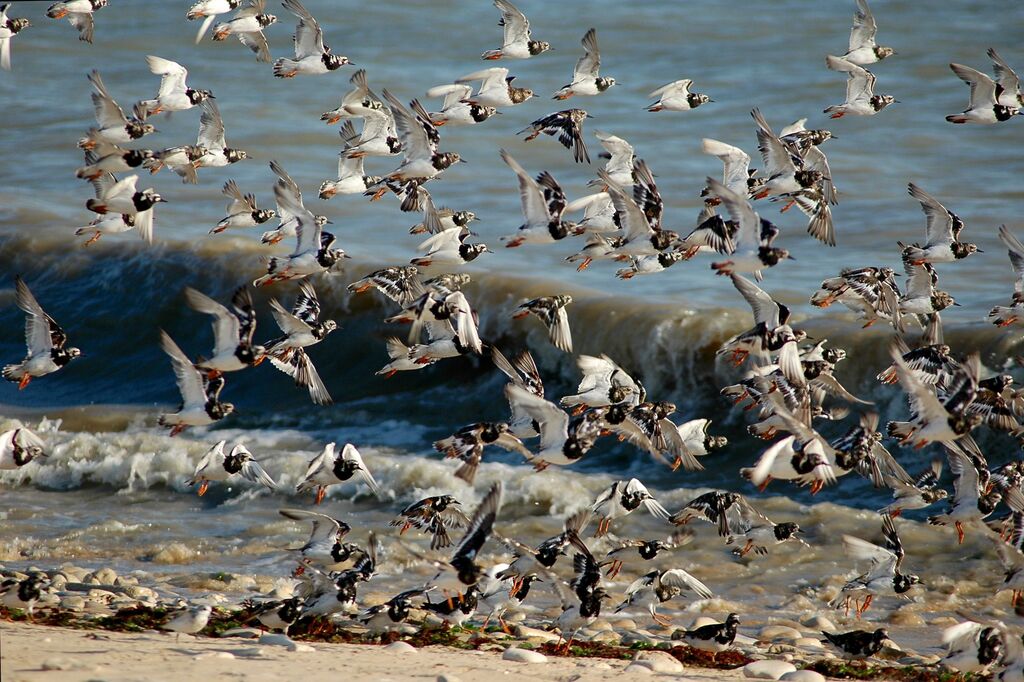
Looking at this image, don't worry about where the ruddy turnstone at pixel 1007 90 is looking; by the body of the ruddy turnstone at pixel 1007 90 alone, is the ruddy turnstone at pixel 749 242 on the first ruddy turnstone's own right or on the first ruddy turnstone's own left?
on the first ruddy turnstone's own right

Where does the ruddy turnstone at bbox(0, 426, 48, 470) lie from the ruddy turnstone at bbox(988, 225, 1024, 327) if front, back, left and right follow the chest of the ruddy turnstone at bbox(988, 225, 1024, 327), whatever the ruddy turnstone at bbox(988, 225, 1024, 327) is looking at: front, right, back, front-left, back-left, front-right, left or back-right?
back-right

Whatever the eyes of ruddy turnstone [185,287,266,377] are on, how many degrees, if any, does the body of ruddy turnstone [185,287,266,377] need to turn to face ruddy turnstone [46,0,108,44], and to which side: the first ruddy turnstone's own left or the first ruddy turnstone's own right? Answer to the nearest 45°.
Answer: approximately 90° to the first ruddy turnstone's own left

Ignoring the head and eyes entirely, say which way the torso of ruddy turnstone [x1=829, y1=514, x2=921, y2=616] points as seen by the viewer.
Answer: to the viewer's right

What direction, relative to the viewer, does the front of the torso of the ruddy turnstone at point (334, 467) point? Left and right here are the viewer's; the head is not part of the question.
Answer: facing the viewer and to the right of the viewer

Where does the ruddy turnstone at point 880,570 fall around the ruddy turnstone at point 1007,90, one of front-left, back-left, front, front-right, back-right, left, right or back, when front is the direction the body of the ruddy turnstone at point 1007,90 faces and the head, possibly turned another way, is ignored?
right

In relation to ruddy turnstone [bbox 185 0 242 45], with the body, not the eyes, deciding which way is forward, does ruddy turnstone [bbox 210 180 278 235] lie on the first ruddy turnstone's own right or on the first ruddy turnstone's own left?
on the first ruddy turnstone's own right

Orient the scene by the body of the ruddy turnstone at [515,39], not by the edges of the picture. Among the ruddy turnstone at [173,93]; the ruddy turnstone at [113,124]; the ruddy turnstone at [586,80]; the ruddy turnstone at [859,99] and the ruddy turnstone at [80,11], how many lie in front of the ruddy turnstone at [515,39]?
2

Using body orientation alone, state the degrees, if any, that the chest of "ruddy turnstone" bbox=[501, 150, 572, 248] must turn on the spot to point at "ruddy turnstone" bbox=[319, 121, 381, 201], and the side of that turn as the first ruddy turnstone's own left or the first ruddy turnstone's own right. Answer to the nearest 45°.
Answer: approximately 135° to the first ruddy turnstone's own left

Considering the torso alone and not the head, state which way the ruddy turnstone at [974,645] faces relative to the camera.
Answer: to the viewer's right

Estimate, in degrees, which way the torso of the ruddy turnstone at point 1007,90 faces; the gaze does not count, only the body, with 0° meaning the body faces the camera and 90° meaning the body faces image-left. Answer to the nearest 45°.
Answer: approximately 270°

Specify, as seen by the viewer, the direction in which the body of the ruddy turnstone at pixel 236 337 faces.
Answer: to the viewer's right

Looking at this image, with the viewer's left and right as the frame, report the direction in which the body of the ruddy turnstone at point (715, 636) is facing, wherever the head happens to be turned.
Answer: facing to the right of the viewer

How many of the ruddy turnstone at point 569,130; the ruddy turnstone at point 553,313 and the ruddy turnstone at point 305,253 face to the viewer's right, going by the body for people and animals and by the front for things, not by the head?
3
